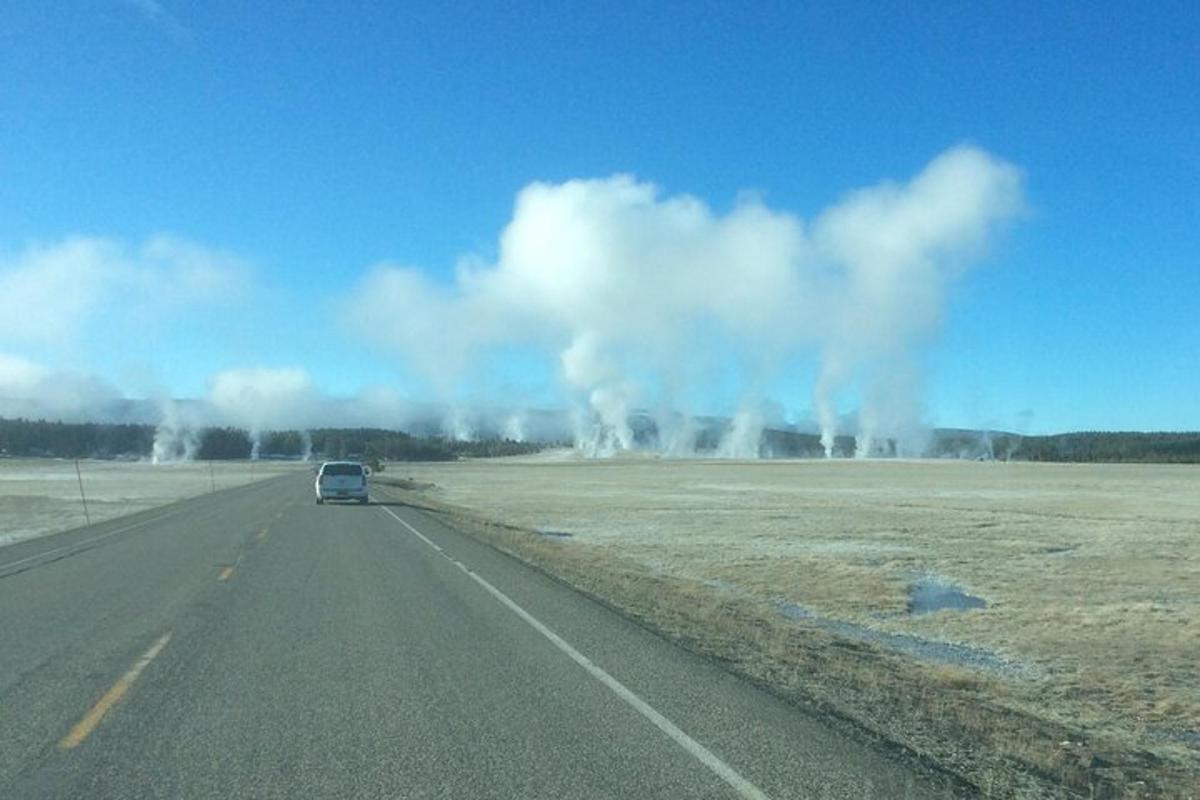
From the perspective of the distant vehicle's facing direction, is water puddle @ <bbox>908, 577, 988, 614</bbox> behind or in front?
behind

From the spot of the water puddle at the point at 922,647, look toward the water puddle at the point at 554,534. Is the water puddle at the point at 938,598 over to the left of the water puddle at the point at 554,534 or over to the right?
right

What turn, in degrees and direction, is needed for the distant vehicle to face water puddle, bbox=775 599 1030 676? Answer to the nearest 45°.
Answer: approximately 180°

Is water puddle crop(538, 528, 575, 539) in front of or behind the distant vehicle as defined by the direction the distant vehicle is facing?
behind

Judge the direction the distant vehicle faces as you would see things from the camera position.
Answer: facing away from the viewer

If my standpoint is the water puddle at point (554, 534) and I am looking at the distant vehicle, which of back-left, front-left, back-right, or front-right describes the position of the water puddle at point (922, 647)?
back-left
